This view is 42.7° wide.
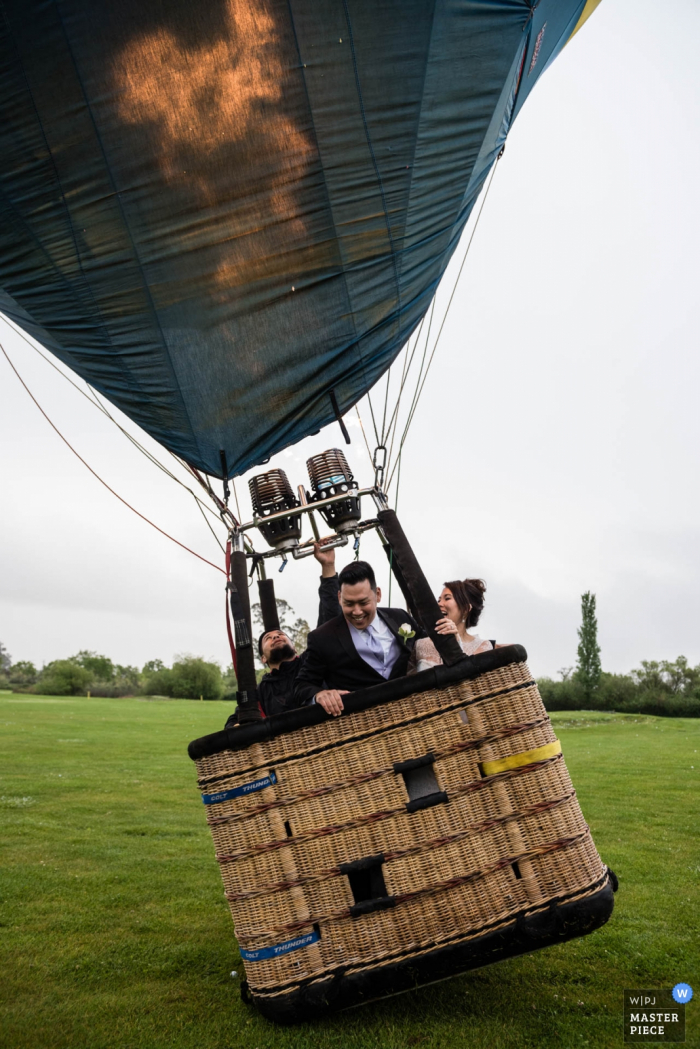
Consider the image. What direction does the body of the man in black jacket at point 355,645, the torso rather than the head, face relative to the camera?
toward the camera

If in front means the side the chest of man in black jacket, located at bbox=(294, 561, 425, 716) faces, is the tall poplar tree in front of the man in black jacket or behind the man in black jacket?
behind

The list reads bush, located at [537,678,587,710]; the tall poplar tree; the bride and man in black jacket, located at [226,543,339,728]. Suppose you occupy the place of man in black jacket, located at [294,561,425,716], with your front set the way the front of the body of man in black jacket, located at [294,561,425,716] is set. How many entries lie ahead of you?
0

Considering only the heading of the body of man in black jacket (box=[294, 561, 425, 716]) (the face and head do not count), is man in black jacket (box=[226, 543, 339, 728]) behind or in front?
behind

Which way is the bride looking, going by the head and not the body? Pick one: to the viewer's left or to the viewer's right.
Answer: to the viewer's left

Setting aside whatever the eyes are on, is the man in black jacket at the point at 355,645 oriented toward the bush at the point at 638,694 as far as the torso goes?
no

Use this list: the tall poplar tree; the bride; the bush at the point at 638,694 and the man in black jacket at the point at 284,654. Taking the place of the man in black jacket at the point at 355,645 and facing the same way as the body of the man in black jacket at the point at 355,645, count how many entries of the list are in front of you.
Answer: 0

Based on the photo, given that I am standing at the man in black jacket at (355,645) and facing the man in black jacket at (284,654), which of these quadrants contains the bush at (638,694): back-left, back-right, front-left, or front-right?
front-right

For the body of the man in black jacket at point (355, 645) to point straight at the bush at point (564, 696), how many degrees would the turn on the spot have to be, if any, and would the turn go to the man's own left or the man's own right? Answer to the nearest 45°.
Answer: approximately 180°

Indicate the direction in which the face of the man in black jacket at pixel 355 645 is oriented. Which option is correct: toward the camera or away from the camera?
toward the camera

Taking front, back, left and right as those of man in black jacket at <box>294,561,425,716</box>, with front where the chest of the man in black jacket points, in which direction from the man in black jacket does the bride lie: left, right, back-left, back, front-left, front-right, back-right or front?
back-left
